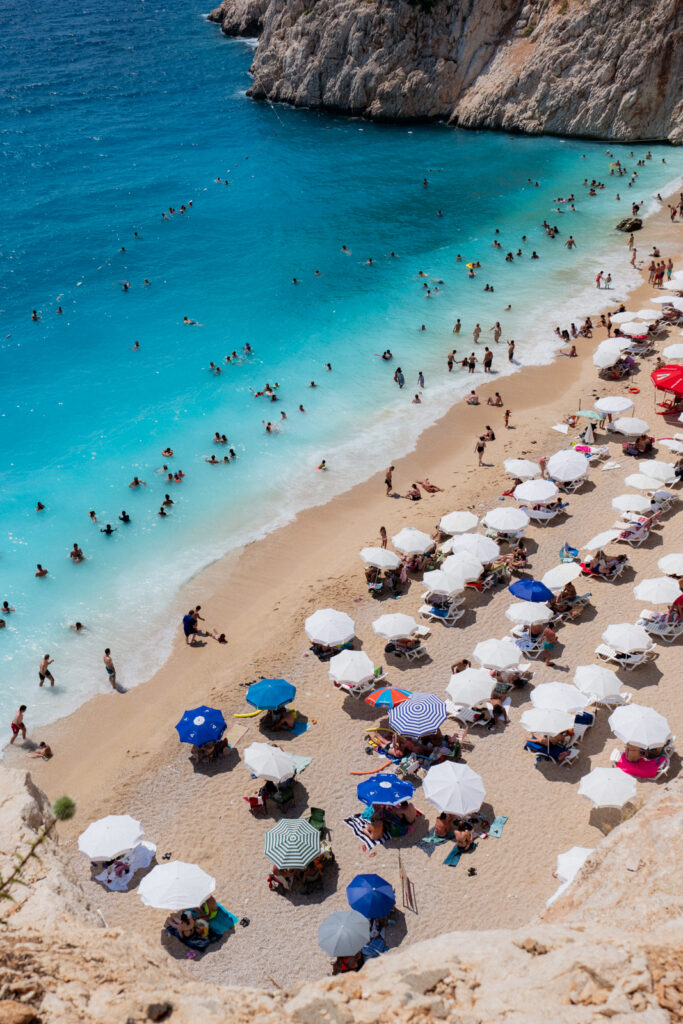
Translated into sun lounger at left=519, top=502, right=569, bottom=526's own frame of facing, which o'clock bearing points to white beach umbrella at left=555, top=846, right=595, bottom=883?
The white beach umbrella is roughly at 9 o'clock from the sun lounger.

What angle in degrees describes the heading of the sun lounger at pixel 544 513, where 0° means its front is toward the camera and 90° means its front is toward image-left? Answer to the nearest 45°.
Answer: approximately 90°

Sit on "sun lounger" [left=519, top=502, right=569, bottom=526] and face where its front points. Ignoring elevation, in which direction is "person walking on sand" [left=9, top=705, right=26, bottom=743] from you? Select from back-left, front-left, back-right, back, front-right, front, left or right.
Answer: front-left

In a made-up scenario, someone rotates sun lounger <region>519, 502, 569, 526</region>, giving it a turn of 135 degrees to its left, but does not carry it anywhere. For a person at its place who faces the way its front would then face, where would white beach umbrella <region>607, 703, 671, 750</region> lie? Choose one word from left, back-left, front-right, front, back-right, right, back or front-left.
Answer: front-right

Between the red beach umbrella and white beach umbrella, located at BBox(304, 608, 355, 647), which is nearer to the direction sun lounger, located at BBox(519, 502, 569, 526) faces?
the white beach umbrella

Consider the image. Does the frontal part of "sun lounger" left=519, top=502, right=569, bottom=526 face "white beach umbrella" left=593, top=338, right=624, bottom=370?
no

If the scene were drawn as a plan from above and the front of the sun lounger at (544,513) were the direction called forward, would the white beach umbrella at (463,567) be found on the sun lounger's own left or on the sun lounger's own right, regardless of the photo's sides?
on the sun lounger's own left

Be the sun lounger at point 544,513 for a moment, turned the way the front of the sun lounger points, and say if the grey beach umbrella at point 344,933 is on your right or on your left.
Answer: on your left

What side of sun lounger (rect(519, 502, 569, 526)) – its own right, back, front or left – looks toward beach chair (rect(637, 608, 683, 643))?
left

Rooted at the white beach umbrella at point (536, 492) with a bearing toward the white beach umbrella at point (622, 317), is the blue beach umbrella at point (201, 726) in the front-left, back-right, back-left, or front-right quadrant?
back-left

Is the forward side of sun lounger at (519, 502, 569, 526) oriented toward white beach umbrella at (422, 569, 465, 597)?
no

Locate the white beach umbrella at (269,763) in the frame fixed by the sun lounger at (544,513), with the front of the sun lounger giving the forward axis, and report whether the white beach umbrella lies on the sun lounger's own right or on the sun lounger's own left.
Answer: on the sun lounger's own left

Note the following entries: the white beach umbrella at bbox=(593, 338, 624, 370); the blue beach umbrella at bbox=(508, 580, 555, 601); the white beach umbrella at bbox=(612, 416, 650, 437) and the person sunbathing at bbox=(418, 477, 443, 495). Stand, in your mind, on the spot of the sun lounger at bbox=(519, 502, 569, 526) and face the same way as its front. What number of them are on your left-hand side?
1

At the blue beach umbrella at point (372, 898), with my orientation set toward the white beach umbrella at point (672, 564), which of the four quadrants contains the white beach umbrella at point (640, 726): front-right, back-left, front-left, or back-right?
front-right

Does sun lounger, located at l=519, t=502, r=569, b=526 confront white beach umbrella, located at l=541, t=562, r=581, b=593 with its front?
no

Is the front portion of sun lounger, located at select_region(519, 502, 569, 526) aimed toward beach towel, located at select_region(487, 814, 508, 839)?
no
